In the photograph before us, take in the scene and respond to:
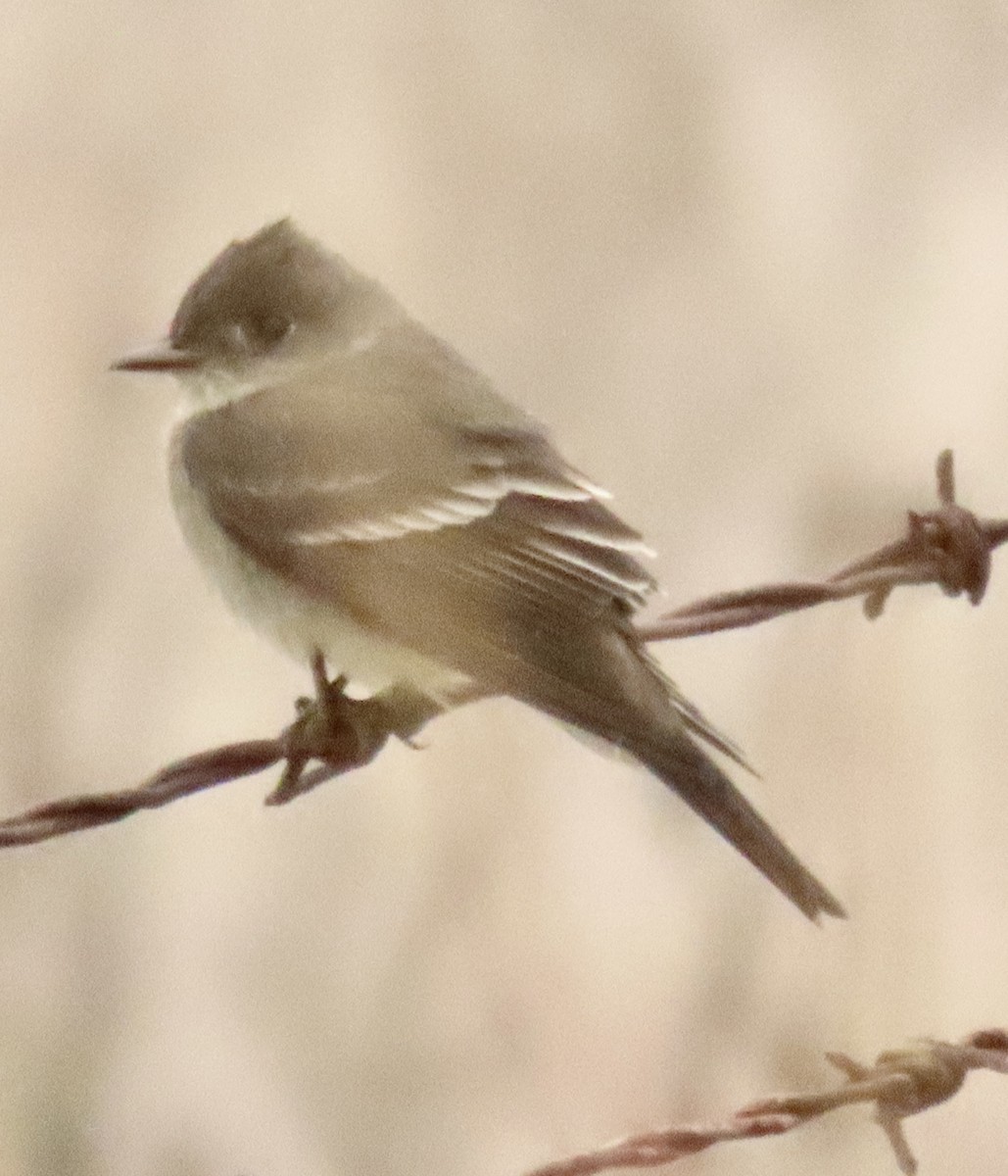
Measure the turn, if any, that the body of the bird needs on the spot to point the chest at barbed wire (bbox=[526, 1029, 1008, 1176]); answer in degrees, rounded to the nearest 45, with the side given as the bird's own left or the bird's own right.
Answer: approximately 135° to the bird's own left

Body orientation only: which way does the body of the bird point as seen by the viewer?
to the viewer's left
